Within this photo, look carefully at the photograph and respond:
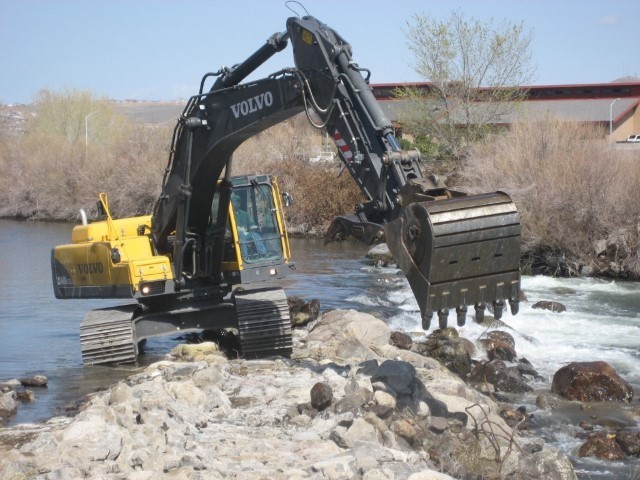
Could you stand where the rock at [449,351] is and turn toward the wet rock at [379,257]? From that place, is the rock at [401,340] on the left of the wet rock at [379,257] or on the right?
left

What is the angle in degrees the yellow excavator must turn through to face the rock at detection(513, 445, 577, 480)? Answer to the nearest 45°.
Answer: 0° — it already faces it

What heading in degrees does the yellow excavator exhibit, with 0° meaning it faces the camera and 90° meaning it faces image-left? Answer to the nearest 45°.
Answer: approximately 315°

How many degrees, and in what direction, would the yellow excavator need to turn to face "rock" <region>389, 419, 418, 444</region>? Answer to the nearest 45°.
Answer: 0° — it already faces it

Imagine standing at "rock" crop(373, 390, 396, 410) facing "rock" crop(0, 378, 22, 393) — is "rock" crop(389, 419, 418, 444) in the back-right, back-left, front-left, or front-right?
back-left

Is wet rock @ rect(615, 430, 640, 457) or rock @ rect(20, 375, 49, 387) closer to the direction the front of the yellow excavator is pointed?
the wet rock

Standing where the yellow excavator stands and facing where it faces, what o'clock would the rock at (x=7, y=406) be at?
The rock is roughly at 4 o'clock from the yellow excavator.
